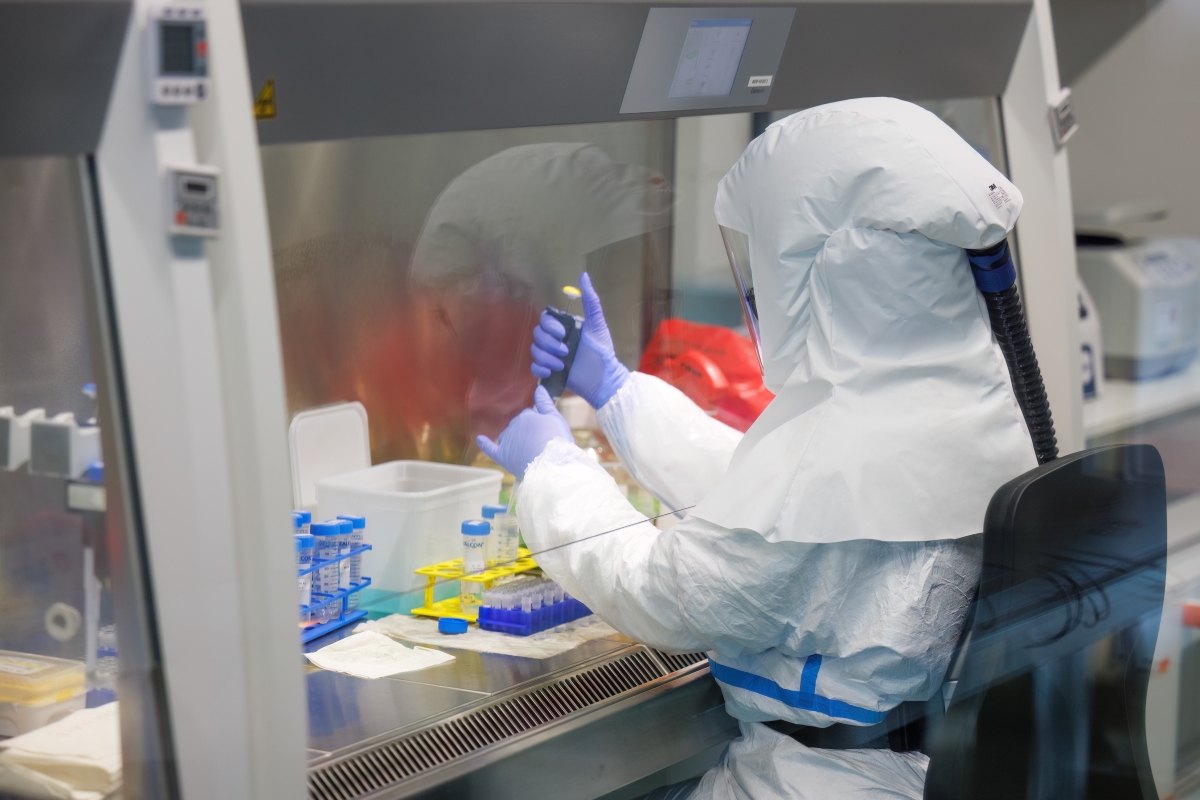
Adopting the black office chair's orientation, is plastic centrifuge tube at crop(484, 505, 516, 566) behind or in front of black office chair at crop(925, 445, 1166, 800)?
in front

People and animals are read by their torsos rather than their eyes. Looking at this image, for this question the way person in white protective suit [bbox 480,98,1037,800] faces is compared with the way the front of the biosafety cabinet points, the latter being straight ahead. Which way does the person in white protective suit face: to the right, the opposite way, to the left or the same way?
the opposite way

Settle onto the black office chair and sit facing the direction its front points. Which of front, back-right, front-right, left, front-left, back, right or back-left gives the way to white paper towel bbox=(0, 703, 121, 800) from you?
left

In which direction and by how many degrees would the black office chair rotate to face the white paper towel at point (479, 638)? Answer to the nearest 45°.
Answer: approximately 45° to its left

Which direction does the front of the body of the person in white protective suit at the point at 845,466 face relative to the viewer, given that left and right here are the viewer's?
facing away from the viewer and to the left of the viewer

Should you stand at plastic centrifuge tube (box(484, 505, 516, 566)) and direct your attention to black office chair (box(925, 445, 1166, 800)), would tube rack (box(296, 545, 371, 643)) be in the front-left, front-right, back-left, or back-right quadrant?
back-right

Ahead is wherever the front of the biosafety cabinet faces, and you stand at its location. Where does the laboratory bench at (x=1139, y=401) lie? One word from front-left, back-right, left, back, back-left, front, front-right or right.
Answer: left

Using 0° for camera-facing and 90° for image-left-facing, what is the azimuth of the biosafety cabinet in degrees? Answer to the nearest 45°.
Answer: approximately 315°

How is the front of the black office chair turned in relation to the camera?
facing away from the viewer and to the left of the viewer

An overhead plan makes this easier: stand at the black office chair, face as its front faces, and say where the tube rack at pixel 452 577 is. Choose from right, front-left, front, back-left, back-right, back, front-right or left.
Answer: front-left

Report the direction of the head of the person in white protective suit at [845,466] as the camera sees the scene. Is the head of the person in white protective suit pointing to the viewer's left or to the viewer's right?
to the viewer's left
